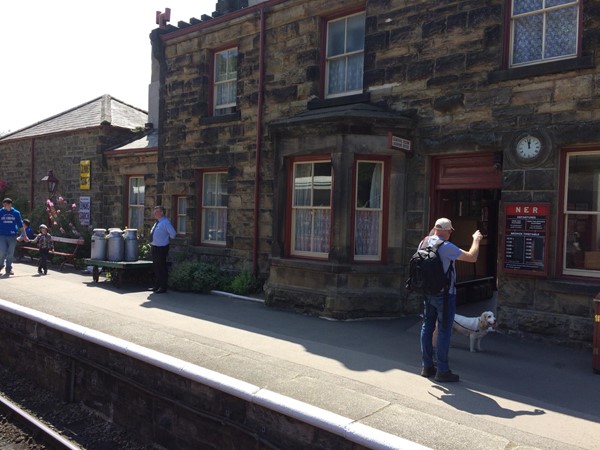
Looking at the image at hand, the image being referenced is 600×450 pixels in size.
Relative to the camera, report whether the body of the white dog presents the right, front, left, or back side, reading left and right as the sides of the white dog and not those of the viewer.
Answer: right

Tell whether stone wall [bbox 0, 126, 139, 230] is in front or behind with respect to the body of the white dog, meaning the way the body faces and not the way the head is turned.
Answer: behind

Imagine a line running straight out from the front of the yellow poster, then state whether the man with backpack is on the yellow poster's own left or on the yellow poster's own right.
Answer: on the yellow poster's own left

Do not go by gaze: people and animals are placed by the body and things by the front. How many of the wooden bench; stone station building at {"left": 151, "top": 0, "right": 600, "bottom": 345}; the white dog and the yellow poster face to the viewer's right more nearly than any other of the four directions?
1

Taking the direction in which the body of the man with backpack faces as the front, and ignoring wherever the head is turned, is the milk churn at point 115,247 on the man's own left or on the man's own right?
on the man's own left

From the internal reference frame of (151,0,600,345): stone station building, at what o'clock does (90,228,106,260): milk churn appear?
The milk churn is roughly at 2 o'clock from the stone station building.

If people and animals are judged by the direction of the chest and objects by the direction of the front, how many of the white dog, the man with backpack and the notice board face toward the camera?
1

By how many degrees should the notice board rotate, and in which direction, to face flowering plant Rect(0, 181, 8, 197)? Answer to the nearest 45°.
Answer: approximately 90° to its right

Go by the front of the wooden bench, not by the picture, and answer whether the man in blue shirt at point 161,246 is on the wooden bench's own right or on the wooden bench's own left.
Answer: on the wooden bench's own left

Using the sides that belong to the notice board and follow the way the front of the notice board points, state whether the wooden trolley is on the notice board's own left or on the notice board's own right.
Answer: on the notice board's own right

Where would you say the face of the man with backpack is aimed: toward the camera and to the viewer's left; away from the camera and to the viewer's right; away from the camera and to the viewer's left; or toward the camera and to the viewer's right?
away from the camera and to the viewer's right

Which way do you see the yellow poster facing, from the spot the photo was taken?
facing the viewer and to the left of the viewer

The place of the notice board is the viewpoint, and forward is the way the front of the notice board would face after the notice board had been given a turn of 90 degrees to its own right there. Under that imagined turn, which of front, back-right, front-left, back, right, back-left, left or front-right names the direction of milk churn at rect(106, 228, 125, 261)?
front
